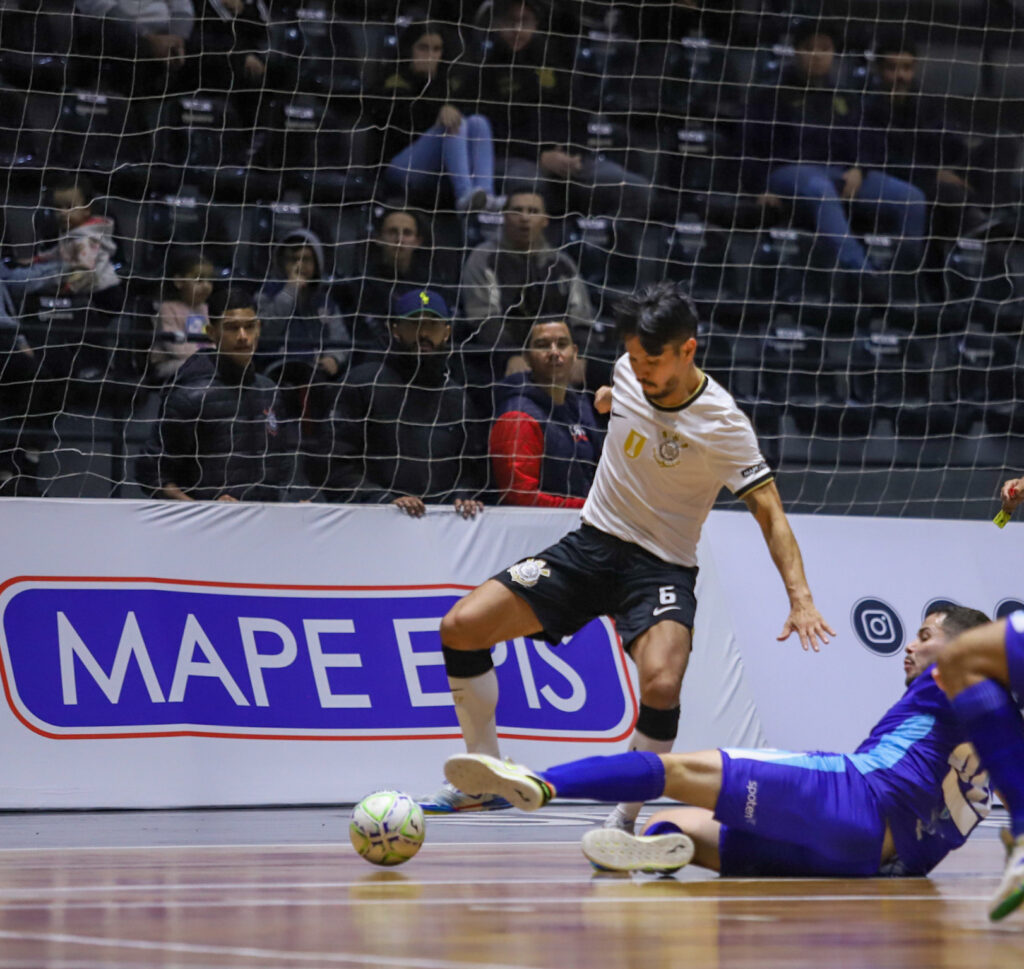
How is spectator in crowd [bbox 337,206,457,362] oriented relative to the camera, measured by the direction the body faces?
toward the camera

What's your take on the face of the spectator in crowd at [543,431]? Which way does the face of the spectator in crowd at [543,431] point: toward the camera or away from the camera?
toward the camera

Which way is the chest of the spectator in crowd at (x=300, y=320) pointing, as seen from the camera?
toward the camera

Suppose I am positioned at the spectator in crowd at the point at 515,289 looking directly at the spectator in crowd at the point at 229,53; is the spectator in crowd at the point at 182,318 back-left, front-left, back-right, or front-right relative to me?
front-left

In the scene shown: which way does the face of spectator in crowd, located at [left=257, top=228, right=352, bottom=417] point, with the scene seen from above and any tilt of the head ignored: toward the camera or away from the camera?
toward the camera

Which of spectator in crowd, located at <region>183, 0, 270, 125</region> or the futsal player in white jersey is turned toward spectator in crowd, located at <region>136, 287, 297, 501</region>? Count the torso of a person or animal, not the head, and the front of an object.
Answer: spectator in crowd, located at <region>183, 0, 270, 125</region>

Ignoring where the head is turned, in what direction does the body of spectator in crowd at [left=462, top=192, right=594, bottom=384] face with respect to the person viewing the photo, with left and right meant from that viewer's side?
facing the viewer

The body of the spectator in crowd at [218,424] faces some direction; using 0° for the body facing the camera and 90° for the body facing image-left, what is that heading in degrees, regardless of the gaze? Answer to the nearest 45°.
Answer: approximately 315°

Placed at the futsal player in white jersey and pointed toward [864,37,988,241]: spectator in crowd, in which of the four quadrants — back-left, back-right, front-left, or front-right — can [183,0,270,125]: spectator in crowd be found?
front-left

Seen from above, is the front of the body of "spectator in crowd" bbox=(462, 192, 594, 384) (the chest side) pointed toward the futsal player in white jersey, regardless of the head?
yes

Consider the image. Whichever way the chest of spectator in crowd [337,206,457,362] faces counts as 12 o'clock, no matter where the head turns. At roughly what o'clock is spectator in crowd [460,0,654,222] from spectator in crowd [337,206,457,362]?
spectator in crowd [460,0,654,222] is roughly at 7 o'clock from spectator in crowd [337,206,457,362].

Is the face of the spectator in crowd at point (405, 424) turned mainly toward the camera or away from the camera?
toward the camera

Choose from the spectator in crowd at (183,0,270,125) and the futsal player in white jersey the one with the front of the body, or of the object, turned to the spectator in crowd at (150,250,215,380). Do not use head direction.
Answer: the spectator in crowd at (183,0,270,125)

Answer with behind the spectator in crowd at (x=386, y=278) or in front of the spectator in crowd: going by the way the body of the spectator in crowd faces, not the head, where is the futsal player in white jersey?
in front

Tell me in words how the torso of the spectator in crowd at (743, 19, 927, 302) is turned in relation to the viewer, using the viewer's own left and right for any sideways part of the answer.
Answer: facing the viewer and to the right of the viewer

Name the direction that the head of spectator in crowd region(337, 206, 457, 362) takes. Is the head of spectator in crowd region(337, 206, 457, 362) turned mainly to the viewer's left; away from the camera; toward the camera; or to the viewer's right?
toward the camera

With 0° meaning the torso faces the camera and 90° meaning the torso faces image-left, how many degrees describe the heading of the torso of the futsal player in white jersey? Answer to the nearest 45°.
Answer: approximately 45°

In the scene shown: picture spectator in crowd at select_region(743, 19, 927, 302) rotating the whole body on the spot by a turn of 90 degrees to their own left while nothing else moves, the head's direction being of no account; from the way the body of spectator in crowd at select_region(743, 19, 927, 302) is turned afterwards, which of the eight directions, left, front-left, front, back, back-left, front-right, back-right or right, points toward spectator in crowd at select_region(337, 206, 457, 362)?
back

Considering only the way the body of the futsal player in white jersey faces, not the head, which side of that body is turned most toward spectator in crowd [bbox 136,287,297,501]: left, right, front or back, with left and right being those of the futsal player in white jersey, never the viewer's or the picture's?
right
